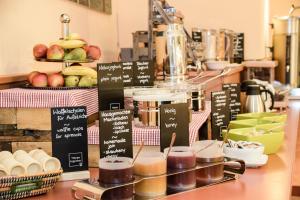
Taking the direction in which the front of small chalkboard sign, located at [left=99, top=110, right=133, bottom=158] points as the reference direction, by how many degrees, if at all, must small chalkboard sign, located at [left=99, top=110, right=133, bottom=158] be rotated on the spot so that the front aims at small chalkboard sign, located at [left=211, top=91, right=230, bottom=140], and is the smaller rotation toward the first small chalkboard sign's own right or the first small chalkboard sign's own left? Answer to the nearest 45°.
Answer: approximately 135° to the first small chalkboard sign's own left

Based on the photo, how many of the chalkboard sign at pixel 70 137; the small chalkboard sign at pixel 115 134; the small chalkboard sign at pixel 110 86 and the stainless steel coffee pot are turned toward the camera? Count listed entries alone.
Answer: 3

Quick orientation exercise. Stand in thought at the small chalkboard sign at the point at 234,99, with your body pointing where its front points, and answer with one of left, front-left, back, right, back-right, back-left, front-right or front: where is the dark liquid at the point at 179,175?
front

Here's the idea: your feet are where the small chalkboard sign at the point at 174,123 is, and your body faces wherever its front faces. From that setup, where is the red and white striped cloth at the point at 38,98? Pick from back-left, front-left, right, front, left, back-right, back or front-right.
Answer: right

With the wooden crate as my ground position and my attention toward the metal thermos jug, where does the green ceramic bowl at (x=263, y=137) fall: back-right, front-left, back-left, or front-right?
front-right

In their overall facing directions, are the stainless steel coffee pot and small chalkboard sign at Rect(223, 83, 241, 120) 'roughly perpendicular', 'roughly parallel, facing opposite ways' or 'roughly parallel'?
roughly perpendicular

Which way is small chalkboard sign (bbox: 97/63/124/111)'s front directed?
toward the camera

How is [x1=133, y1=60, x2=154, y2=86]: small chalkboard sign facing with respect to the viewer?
toward the camera

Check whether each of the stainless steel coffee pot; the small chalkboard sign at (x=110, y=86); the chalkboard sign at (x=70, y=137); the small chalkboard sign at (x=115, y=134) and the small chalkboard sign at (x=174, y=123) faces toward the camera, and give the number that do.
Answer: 4

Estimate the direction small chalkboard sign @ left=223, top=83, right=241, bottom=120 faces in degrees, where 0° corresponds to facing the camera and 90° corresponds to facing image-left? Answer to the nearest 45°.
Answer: approximately 0°

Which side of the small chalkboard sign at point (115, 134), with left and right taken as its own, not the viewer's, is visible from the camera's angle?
front

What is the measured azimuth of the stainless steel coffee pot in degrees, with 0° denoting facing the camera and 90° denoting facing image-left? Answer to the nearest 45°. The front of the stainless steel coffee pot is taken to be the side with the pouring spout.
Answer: approximately 90°

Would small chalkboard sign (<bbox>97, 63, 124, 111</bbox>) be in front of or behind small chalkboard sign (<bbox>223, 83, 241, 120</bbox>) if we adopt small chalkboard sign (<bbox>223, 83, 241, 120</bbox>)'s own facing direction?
in front

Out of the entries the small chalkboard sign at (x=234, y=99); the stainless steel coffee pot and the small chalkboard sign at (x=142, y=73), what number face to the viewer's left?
1
